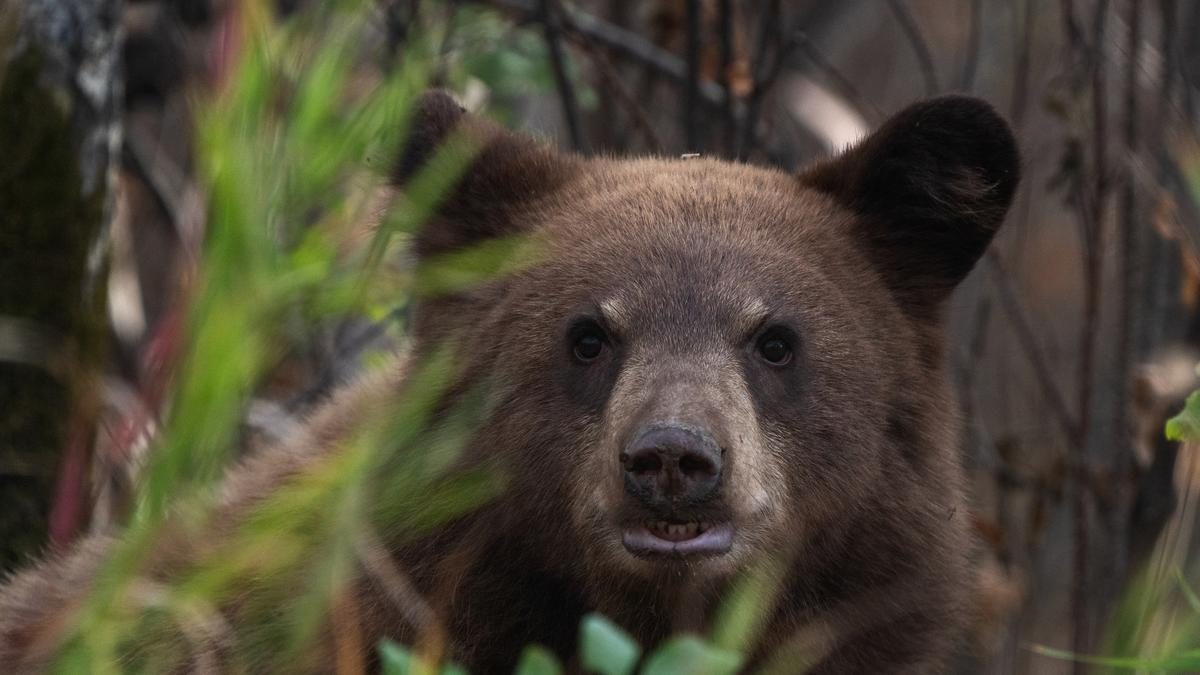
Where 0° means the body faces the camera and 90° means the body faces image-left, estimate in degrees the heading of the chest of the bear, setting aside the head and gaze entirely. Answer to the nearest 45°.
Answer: approximately 315°

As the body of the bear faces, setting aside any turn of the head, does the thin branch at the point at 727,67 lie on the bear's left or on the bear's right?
on the bear's left

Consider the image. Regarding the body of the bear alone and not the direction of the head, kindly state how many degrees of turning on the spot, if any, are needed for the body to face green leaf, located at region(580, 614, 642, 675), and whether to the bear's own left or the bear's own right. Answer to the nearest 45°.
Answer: approximately 45° to the bear's own right

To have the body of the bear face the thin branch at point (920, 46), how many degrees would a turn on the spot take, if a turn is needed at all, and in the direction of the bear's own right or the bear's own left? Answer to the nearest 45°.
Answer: approximately 90° to the bear's own left

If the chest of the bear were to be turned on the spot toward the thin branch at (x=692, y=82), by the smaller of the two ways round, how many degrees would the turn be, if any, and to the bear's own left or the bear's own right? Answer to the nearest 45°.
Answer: approximately 135° to the bear's own left

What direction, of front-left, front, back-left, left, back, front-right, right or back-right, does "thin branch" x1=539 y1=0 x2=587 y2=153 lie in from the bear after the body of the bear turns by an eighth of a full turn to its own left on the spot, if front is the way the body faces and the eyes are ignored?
left

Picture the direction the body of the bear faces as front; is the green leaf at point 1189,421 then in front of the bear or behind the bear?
in front

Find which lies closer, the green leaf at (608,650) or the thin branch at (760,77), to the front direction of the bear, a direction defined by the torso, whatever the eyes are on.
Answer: the green leaf

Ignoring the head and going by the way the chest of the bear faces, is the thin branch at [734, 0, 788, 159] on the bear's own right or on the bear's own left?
on the bear's own left

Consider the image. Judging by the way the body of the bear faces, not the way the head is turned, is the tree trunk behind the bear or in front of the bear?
behind

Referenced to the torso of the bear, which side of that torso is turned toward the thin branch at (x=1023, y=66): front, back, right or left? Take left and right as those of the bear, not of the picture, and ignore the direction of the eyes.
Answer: left
